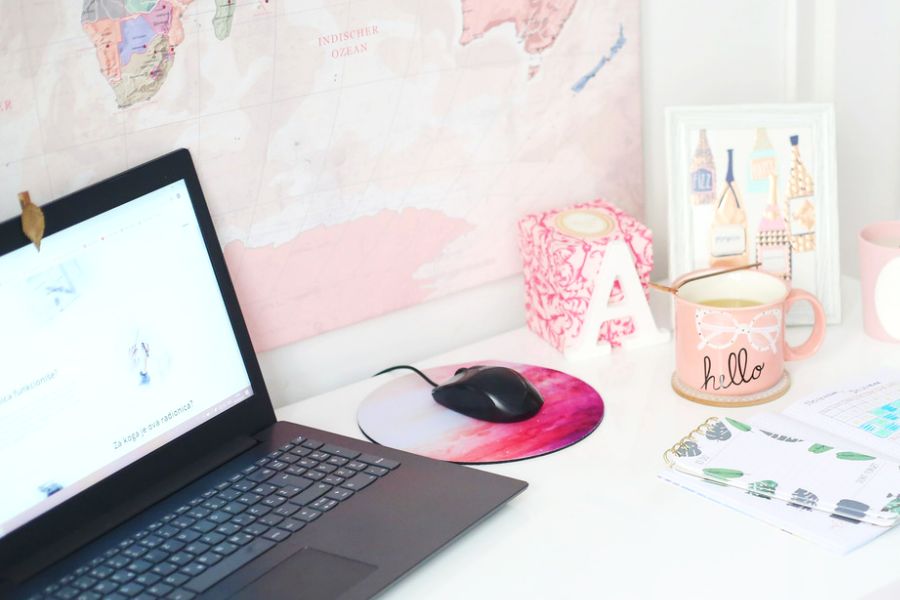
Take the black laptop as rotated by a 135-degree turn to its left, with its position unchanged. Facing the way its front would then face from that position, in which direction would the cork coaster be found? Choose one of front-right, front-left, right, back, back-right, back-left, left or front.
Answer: right

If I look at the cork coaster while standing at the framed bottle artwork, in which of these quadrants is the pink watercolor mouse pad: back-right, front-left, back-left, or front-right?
front-right

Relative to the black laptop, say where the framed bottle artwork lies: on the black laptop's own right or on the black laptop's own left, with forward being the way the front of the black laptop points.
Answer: on the black laptop's own left

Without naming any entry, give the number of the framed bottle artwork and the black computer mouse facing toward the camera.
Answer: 1

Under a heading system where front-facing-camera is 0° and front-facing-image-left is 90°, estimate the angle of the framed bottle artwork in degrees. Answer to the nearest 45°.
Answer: approximately 0°

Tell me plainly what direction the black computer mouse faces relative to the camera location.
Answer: facing away from the viewer and to the left of the viewer
